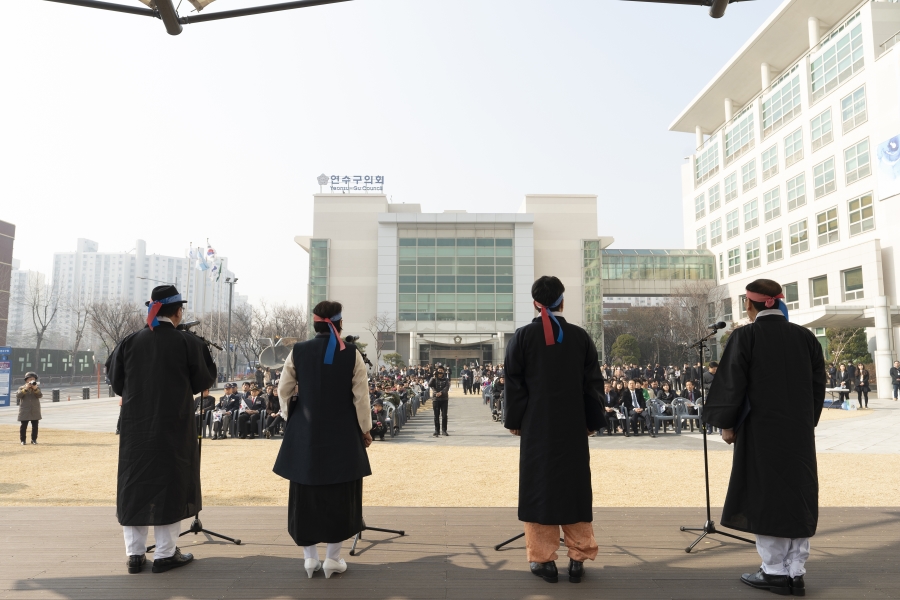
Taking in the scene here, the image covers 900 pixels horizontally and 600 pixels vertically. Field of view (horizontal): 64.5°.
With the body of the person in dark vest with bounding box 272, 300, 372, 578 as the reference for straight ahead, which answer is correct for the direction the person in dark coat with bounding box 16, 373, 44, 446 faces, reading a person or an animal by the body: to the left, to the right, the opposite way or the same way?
the opposite way

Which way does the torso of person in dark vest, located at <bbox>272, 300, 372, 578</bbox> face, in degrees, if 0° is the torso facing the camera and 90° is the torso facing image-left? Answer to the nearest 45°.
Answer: approximately 180°

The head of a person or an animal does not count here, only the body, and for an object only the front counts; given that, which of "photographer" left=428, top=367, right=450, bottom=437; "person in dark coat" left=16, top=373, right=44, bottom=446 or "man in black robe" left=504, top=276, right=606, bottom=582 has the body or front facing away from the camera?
the man in black robe

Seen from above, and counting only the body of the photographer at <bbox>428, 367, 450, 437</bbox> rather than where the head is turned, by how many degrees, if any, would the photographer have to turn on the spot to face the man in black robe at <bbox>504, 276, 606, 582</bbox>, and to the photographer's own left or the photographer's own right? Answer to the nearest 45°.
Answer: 0° — they already face them

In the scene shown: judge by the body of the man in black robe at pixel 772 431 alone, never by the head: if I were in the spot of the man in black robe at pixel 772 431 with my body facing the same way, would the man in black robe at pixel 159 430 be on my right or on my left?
on my left

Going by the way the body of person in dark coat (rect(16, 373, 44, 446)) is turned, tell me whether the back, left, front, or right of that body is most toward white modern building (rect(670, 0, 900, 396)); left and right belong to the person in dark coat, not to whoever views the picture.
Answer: left

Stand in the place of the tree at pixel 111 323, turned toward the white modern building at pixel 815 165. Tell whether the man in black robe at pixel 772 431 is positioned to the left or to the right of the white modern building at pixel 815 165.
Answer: right

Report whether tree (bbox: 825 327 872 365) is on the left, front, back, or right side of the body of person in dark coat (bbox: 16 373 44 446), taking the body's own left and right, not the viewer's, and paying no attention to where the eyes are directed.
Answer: left

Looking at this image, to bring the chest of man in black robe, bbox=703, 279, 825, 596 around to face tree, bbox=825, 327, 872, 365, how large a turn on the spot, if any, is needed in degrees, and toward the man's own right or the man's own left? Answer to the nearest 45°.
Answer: approximately 45° to the man's own right

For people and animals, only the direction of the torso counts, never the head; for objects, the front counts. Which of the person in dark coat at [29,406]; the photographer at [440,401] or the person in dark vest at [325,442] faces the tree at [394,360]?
the person in dark vest at [325,442]

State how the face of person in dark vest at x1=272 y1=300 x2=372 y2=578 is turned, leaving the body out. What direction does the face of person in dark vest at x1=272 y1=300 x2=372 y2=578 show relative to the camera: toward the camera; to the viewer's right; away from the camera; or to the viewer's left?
away from the camera

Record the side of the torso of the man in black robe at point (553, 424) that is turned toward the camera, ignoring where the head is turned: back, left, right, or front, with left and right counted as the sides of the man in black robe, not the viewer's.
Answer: back

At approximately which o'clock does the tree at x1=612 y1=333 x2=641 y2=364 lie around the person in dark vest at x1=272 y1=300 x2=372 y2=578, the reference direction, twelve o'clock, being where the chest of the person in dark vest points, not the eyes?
The tree is roughly at 1 o'clock from the person in dark vest.

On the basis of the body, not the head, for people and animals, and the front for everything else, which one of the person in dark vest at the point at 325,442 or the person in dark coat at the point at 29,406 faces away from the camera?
the person in dark vest at the point at 325,442
